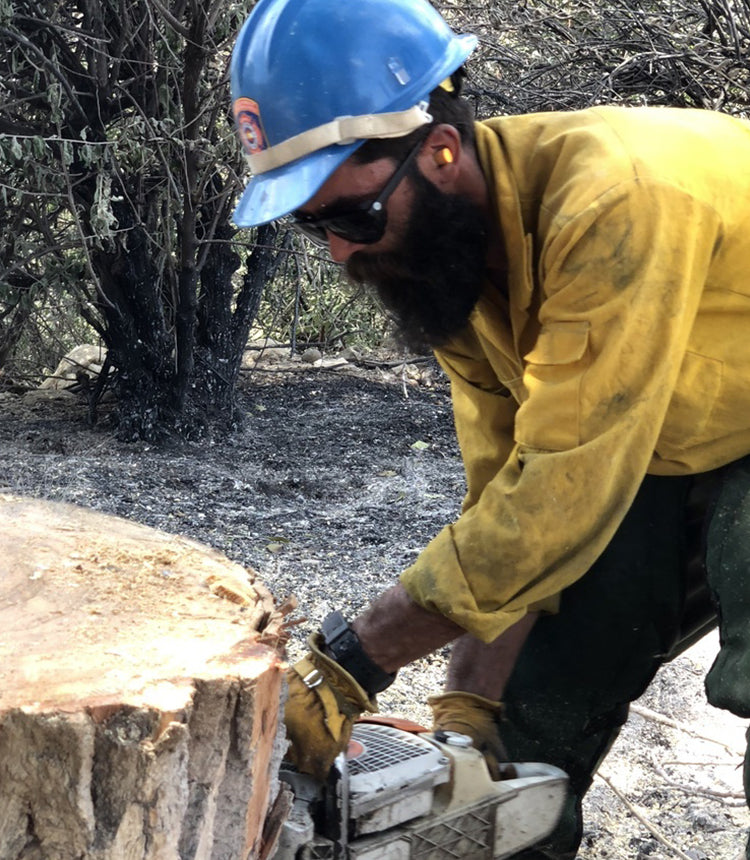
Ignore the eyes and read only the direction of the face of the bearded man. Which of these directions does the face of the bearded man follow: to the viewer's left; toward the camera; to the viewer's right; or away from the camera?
to the viewer's left

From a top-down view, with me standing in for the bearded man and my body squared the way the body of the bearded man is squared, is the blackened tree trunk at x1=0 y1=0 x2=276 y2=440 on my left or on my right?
on my right

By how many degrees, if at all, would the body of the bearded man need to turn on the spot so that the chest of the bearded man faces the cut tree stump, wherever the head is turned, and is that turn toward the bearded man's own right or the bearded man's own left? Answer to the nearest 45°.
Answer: approximately 45° to the bearded man's own left

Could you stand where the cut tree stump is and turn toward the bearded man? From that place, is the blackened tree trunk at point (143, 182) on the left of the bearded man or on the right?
left

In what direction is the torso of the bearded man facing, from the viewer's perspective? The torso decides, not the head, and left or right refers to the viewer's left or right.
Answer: facing to the left of the viewer
